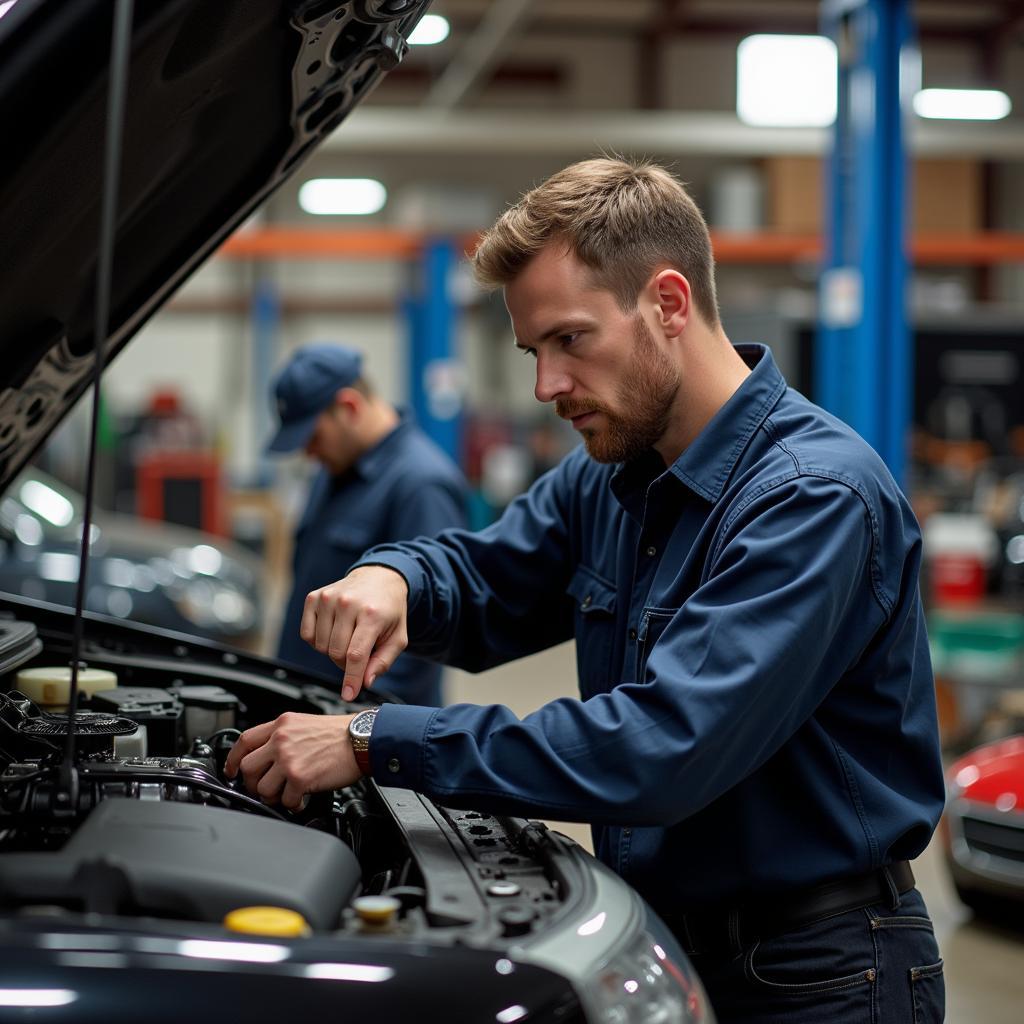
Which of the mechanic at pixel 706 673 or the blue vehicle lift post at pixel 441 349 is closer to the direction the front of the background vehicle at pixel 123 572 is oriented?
the mechanic

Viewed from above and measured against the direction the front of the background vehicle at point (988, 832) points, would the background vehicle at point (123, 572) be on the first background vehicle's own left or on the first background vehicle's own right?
on the first background vehicle's own right

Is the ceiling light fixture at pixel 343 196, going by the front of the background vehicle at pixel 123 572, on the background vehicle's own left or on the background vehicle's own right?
on the background vehicle's own left

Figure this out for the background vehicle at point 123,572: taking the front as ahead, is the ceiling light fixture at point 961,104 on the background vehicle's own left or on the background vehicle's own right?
on the background vehicle's own left

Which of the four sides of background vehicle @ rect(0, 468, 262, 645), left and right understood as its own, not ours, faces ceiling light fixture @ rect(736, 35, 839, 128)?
left

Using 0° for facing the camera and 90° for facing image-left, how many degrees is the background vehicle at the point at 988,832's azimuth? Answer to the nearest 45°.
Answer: approximately 45°

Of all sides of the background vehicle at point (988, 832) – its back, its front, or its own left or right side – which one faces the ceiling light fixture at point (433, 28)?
right

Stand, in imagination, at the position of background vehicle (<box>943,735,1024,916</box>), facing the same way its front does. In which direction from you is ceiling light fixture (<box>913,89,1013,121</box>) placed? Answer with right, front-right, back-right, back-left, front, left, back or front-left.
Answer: back-right

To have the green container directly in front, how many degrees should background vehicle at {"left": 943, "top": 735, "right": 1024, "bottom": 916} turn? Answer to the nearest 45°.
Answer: approximately 135° to its right

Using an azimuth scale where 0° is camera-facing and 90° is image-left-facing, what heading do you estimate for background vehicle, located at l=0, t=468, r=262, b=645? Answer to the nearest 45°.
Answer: approximately 315°
